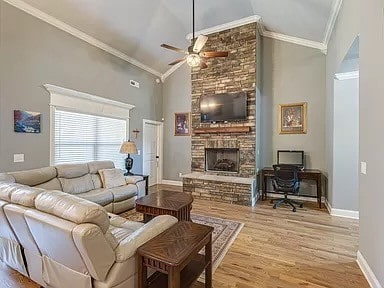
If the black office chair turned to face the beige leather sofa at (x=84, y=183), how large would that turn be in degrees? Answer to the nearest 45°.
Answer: approximately 135° to its left

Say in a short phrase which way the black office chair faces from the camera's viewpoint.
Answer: facing away from the viewer

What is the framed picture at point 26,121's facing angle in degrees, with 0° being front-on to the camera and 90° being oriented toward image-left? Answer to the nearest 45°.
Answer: approximately 315°

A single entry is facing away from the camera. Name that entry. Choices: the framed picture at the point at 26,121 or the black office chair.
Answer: the black office chair

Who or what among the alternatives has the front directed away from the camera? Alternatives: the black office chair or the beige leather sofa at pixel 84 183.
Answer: the black office chair

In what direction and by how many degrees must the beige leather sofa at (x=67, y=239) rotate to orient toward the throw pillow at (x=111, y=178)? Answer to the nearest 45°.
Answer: approximately 45° to its left

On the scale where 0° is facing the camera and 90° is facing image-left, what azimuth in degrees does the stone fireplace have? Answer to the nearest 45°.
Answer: approximately 45°

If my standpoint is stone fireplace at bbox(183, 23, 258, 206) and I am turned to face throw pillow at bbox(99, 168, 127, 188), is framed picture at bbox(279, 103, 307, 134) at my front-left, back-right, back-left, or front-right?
back-left
